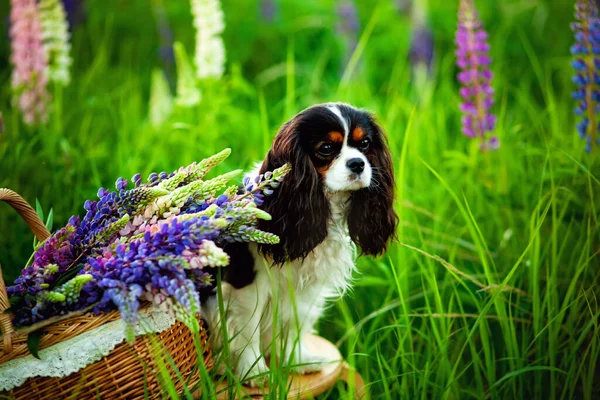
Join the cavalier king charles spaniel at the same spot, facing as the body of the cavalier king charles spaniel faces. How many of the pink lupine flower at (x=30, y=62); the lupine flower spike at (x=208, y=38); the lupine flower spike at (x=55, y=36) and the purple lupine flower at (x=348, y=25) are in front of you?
0

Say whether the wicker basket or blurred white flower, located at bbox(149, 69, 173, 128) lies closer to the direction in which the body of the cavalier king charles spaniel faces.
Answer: the wicker basket

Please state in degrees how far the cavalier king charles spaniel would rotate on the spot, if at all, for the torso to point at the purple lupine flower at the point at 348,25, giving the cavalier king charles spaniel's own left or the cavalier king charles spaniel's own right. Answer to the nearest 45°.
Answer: approximately 135° to the cavalier king charles spaniel's own left

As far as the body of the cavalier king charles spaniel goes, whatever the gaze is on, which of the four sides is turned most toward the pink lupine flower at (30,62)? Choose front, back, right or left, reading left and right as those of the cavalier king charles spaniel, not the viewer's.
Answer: back

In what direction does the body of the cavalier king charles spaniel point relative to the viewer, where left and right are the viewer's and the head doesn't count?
facing the viewer and to the right of the viewer

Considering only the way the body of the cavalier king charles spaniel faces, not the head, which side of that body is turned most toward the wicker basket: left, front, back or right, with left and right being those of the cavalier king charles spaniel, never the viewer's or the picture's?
right

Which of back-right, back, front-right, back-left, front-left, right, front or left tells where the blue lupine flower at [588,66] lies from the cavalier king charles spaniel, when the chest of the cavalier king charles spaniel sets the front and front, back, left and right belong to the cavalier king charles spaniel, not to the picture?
left

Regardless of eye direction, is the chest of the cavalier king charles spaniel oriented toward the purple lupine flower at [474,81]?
no

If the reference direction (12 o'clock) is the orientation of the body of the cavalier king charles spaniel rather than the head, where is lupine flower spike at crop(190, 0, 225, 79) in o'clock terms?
The lupine flower spike is roughly at 7 o'clock from the cavalier king charles spaniel.

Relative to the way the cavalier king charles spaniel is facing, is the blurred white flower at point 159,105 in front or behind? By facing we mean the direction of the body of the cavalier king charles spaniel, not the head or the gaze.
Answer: behind

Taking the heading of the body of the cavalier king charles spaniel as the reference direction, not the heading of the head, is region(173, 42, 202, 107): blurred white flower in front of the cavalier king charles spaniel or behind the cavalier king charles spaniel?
behind
